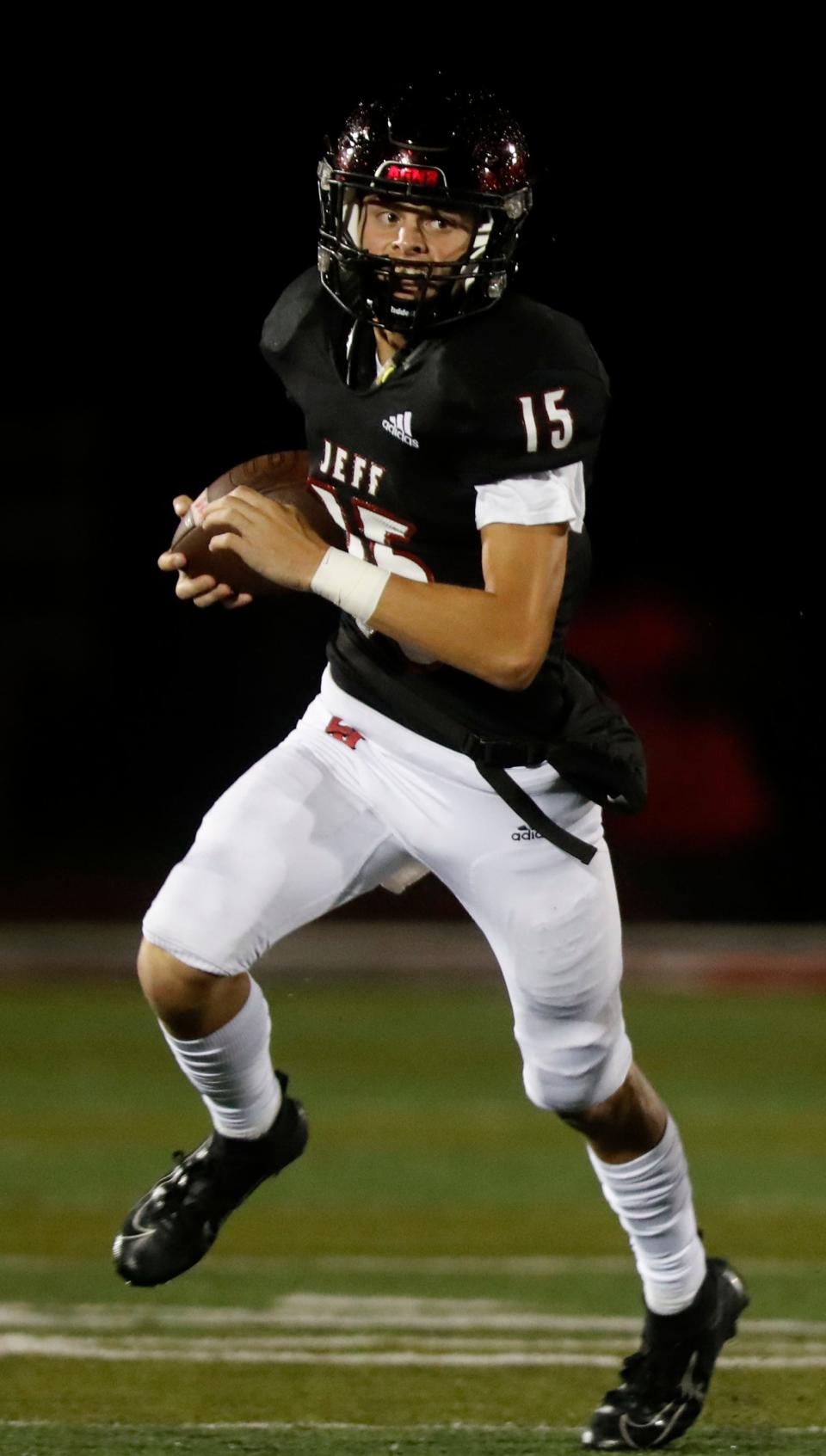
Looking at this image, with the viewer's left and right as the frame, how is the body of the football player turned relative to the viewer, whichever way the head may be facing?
facing the viewer and to the left of the viewer
